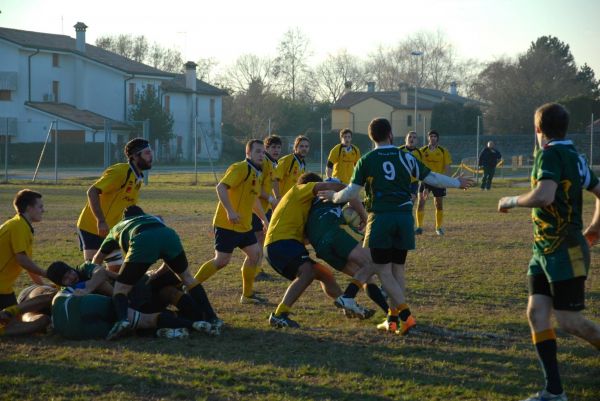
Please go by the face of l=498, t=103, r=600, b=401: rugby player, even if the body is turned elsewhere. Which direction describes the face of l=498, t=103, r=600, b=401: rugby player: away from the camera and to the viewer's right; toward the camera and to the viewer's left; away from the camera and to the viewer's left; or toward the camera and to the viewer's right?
away from the camera and to the viewer's left

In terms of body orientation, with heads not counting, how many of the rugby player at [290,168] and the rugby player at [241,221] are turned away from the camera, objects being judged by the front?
0

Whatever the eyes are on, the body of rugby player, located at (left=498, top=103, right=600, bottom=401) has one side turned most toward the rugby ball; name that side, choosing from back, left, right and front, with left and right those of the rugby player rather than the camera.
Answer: front

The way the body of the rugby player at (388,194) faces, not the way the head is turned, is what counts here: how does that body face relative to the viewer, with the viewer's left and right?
facing away from the viewer

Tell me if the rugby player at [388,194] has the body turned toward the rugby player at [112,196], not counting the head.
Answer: no

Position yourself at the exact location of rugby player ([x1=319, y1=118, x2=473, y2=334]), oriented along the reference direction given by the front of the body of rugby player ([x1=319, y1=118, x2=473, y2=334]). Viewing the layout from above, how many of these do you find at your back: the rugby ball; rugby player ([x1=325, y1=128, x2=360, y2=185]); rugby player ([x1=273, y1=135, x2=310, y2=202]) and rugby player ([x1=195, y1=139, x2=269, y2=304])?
0

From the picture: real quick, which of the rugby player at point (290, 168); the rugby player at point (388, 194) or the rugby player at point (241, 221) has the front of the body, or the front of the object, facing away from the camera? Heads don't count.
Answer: the rugby player at point (388, 194)

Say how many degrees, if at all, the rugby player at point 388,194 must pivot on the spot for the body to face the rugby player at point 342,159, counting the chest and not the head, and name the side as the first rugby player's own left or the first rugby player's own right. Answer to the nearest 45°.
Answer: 0° — they already face them

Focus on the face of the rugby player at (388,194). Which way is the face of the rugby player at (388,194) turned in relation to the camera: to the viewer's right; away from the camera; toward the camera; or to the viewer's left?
away from the camera

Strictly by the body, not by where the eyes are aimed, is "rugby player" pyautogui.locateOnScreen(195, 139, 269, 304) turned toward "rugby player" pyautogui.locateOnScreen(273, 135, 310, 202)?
no

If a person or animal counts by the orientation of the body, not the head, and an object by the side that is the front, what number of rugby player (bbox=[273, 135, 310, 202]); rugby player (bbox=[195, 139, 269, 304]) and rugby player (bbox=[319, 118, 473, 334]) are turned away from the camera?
1

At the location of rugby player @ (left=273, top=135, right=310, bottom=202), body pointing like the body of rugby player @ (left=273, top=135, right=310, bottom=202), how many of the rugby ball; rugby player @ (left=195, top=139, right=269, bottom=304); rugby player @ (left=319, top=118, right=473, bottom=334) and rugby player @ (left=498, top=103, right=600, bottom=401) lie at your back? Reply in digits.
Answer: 0

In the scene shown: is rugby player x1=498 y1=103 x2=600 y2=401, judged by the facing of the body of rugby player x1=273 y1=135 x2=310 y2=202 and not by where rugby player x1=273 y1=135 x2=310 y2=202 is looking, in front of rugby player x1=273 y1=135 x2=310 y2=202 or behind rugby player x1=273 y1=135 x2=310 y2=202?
in front

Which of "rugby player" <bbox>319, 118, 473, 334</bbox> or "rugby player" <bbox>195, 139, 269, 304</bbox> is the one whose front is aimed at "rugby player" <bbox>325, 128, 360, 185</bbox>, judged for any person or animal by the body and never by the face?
"rugby player" <bbox>319, 118, 473, 334</bbox>

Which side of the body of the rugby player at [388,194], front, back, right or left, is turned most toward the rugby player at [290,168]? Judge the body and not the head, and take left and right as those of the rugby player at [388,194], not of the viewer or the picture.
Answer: front

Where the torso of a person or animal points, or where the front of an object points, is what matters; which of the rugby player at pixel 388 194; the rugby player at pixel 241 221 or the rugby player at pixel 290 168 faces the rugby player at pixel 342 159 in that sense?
the rugby player at pixel 388 194

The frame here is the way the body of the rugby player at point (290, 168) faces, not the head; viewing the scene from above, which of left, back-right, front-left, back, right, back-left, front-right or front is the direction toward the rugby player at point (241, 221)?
front-right

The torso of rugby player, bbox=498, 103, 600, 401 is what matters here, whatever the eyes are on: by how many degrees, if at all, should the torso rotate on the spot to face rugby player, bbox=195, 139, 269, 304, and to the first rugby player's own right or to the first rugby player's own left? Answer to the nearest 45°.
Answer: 0° — they already face them
